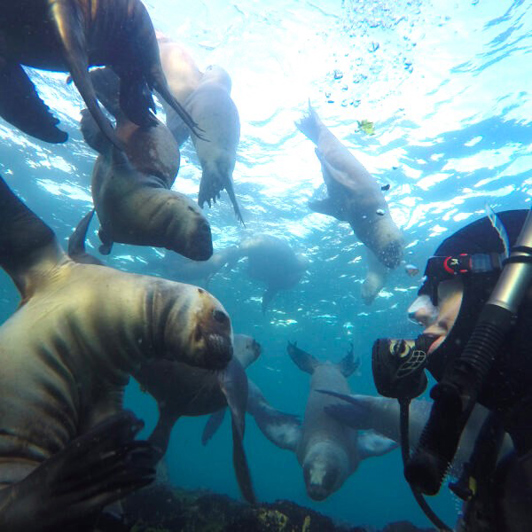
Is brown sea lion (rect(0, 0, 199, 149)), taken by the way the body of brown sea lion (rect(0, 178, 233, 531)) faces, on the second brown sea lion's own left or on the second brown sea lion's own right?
on the second brown sea lion's own left

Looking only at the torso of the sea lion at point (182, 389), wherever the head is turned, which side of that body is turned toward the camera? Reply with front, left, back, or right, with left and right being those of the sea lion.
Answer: right

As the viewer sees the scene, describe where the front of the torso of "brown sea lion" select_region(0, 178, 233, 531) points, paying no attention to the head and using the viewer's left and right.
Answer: facing to the right of the viewer

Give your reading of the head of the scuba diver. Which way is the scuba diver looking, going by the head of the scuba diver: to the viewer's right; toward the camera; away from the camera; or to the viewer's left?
to the viewer's left

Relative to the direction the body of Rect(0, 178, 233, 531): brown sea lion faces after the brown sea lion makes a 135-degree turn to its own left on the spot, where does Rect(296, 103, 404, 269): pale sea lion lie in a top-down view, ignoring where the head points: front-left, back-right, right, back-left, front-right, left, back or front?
right

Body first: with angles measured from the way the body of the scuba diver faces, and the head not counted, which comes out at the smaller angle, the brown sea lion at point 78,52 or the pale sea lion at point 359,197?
the brown sea lion

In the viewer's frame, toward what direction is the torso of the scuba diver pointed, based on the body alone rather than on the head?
to the viewer's left
